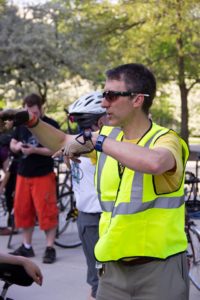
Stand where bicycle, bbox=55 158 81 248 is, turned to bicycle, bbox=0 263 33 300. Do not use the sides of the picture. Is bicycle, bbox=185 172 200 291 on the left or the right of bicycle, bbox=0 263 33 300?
left
